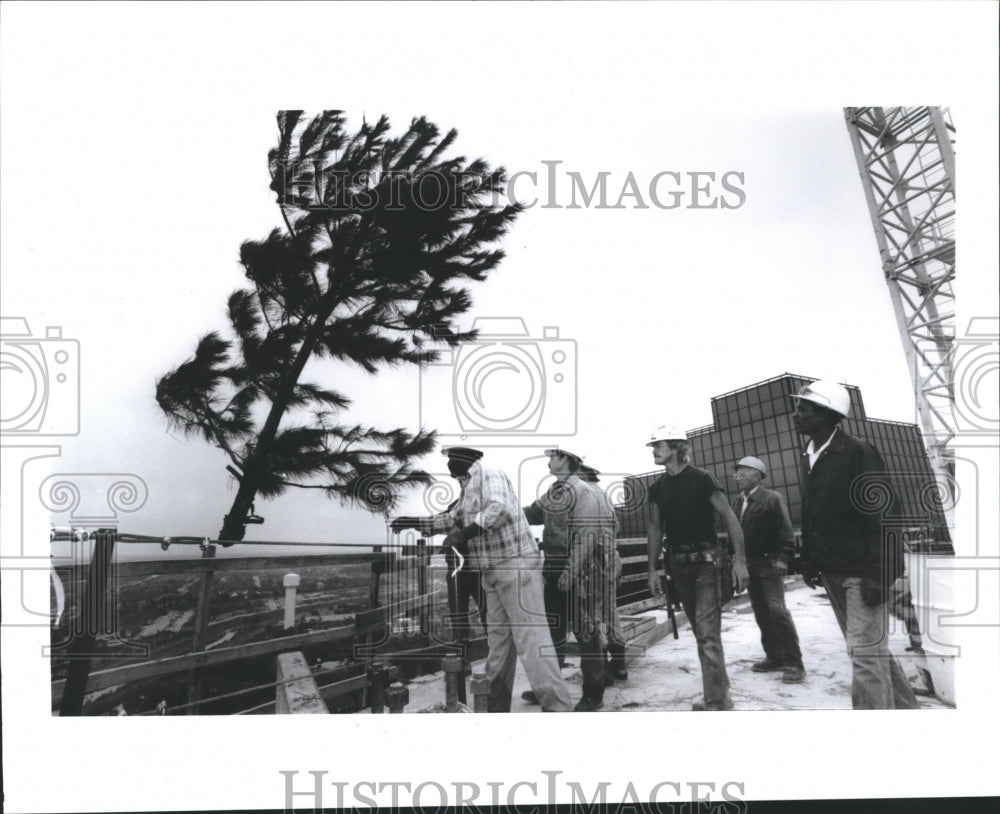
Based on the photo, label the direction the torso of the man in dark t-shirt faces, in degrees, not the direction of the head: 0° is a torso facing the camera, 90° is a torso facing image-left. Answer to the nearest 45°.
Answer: approximately 45°

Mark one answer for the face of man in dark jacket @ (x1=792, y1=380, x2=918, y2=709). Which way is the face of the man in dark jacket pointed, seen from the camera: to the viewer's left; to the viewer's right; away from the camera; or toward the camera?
to the viewer's left

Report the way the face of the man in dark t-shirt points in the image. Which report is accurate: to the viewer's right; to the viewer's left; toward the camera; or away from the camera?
to the viewer's left

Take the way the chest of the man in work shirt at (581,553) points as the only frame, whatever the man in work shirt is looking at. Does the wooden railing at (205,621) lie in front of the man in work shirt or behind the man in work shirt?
in front

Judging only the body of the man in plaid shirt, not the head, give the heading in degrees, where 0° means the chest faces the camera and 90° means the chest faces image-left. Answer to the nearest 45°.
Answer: approximately 90°

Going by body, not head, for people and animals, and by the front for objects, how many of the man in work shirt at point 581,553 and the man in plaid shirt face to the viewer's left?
2

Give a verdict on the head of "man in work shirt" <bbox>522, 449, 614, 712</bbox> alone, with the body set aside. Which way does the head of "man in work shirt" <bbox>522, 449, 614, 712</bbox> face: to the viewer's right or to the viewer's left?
to the viewer's left

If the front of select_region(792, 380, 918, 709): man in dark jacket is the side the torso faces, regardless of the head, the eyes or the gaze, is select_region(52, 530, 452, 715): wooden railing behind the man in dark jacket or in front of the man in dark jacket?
in front

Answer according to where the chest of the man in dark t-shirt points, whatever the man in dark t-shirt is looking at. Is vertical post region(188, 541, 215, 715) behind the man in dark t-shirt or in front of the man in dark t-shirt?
in front

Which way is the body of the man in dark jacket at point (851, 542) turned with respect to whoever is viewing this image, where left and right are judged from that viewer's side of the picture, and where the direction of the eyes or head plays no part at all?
facing the viewer and to the left of the viewer
